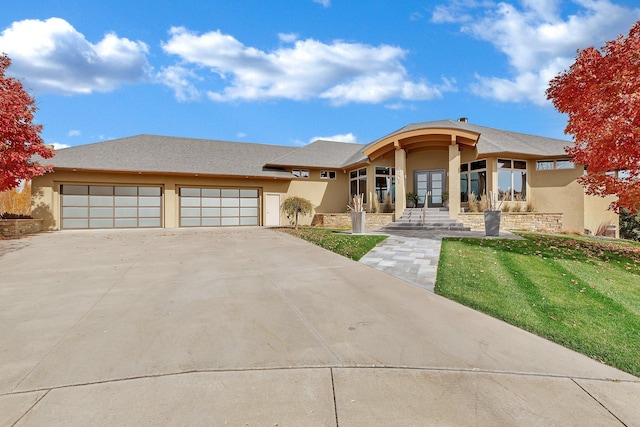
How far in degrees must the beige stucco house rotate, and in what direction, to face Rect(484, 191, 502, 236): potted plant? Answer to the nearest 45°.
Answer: approximately 45° to its left

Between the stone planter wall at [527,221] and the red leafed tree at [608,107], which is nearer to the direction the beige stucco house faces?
the red leafed tree

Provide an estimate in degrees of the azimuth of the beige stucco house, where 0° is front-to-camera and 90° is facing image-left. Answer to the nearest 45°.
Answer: approximately 0°

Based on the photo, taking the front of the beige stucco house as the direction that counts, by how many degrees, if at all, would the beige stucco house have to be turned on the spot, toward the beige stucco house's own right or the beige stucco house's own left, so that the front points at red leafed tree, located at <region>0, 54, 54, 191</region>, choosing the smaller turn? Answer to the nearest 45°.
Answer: approximately 45° to the beige stucco house's own right

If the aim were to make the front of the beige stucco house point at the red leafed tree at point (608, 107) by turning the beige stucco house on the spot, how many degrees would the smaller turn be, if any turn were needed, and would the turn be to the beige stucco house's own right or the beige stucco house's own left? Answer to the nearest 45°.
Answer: approximately 45° to the beige stucco house's own left

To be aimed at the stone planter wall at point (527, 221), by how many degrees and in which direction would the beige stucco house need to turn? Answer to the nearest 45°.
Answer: approximately 90° to its left

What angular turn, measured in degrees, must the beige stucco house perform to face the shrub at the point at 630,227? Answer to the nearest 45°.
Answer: approximately 90° to its left

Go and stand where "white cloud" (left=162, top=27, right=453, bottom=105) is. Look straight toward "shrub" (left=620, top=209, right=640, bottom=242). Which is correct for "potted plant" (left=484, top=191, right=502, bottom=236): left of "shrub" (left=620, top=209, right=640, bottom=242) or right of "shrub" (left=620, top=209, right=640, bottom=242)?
right
